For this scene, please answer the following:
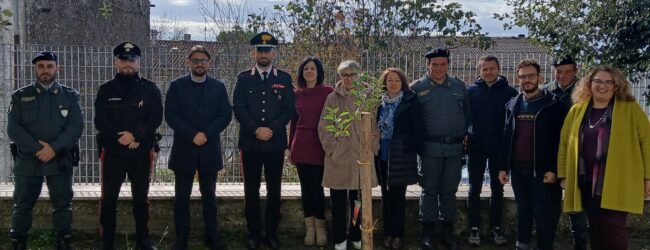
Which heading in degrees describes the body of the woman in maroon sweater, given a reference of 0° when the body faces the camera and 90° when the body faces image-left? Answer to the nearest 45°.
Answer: approximately 0°

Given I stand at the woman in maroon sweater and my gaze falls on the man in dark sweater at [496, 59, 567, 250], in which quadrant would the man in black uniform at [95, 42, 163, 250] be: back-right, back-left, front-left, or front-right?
back-right

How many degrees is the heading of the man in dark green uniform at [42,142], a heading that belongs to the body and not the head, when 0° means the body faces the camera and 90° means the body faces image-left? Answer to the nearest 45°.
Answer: approximately 0°

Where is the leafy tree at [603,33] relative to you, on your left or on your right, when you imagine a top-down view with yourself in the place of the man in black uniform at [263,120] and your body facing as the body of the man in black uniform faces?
on your left

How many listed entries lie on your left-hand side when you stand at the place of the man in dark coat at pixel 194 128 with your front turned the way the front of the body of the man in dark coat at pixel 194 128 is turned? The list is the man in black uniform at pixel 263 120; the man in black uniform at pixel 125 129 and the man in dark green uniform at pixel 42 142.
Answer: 1

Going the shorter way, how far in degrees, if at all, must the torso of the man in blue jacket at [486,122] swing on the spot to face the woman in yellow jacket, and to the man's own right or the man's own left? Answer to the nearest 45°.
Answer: approximately 45° to the man's own left
